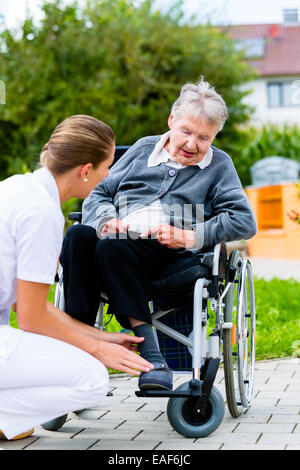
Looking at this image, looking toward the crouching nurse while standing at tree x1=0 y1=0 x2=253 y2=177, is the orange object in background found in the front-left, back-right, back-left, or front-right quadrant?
front-left

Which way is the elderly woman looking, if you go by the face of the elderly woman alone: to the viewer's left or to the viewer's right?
to the viewer's left

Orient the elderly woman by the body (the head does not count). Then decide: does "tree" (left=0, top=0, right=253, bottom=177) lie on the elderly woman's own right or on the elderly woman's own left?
on the elderly woman's own right

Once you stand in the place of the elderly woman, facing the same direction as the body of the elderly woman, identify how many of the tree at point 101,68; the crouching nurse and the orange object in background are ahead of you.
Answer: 1

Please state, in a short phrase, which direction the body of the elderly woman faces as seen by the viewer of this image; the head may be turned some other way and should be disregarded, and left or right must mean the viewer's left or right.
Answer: facing the viewer and to the left of the viewer

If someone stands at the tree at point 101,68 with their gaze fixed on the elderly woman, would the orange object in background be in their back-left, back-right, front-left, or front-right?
front-left

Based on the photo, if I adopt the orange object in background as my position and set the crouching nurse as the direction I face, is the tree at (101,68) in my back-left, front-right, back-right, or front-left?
back-right

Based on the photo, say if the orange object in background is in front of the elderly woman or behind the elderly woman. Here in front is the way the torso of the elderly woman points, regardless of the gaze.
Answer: behind

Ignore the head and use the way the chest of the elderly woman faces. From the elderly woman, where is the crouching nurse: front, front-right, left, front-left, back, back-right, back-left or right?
front

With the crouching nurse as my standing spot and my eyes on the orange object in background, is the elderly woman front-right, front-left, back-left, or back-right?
front-right

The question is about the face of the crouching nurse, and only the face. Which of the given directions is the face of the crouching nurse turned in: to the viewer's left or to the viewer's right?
to the viewer's right
